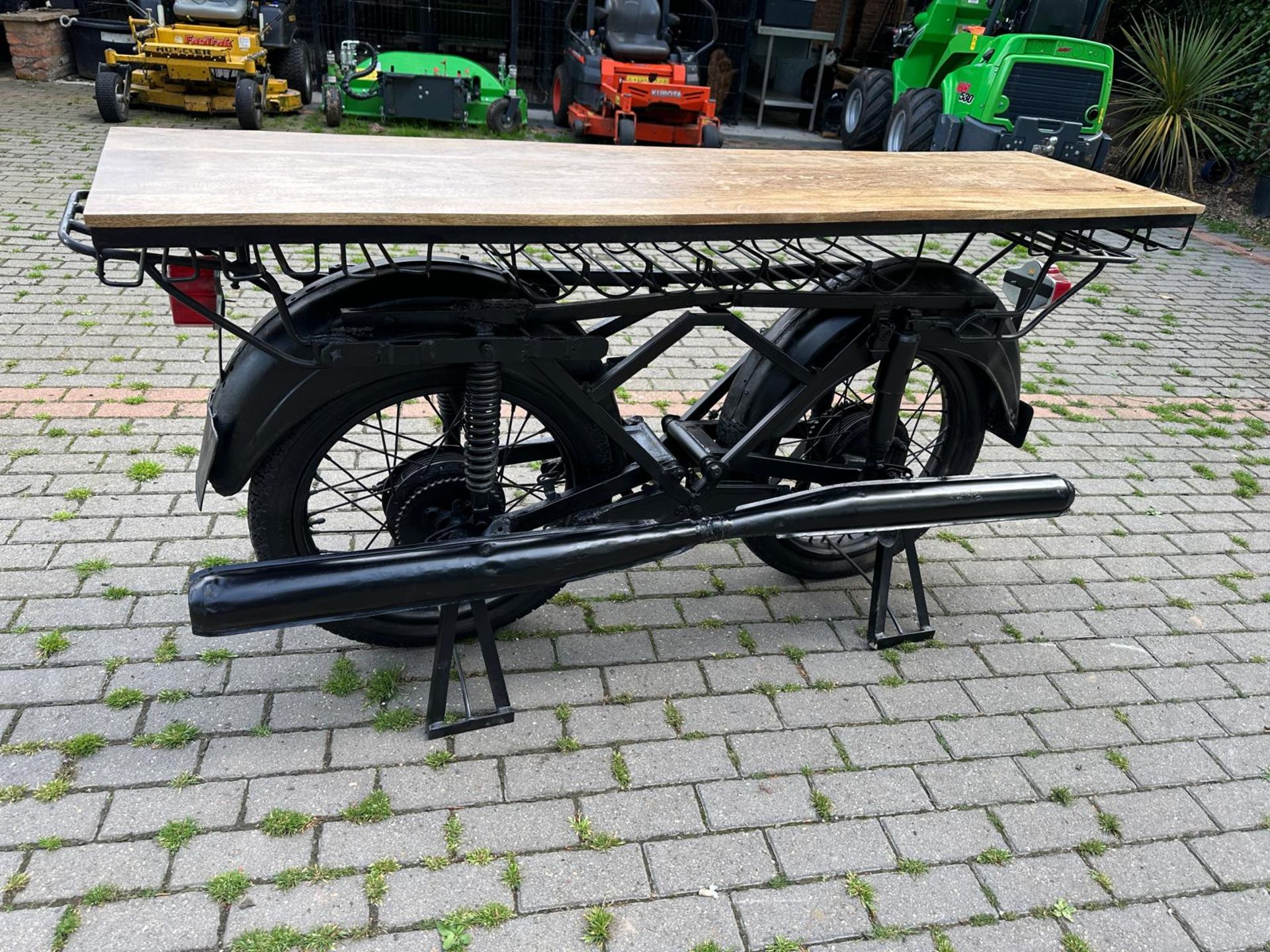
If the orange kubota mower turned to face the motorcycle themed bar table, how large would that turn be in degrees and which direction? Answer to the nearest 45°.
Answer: approximately 45° to its right

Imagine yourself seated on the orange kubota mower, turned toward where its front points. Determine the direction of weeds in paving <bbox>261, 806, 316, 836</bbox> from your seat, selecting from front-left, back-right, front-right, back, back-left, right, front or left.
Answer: front-right

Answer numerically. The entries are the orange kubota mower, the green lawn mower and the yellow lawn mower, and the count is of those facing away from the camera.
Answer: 1

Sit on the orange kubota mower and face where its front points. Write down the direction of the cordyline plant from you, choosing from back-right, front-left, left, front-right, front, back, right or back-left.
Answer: front-left

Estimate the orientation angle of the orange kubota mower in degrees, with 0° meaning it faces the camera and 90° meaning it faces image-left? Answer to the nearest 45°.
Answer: approximately 315°

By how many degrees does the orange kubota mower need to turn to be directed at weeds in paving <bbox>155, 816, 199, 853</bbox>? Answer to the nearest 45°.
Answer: approximately 45° to its right

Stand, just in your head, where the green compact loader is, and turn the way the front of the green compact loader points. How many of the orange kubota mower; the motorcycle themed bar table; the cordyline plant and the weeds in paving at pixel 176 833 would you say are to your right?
1
